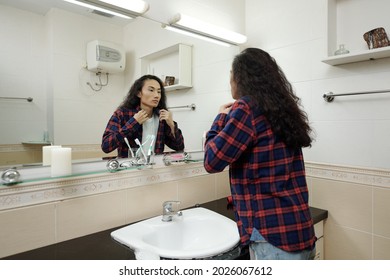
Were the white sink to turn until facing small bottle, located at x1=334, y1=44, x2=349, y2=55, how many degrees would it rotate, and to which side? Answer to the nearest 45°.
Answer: approximately 45° to its left

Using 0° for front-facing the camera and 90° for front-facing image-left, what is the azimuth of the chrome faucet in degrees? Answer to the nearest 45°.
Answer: approximately 315°

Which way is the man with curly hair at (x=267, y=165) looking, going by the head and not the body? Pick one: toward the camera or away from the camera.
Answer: away from the camera

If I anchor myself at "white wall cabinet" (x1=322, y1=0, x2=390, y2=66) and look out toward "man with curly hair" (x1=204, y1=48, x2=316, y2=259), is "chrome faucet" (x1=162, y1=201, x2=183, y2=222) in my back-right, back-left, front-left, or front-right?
front-right

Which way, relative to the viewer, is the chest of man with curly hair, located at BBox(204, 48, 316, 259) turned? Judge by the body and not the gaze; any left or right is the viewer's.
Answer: facing away from the viewer and to the left of the viewer

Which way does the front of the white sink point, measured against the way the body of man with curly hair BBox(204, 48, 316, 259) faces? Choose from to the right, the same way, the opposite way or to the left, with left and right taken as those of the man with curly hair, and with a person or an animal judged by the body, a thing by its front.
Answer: the opposite way

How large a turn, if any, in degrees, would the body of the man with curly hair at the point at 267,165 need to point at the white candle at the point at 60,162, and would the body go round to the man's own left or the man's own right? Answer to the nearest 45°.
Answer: approximately 45° to the man's own left

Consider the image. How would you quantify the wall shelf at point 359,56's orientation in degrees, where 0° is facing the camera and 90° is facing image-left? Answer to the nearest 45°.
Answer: approximately 45°

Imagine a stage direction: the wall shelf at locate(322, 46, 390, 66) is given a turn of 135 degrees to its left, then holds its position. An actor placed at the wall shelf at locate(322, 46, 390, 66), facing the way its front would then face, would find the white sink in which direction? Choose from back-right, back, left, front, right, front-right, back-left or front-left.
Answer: back-right
